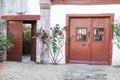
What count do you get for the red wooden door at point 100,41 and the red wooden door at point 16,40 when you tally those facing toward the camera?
2

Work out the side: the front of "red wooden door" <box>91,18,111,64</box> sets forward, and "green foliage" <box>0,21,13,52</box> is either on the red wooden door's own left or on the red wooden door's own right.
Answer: on the red wooden door's own right

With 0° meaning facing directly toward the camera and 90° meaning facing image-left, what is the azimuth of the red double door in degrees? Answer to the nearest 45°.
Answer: approximately 0°

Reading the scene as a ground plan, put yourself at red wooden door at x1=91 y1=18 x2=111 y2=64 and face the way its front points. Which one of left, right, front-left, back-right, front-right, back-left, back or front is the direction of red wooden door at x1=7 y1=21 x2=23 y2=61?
right

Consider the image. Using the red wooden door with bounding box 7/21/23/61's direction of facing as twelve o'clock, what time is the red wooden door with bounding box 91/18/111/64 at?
the red wooden door with bounding box 91/18/111/64 is roughly at 10 o'clock from the red wooden door with bounding box 7/21/23/61.

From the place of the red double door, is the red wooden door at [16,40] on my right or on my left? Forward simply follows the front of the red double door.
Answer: on my right

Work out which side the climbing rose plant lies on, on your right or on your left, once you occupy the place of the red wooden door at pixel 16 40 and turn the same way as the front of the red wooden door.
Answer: on your left

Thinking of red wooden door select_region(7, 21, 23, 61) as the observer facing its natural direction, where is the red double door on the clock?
The red double door is roughly at 10 o'clock from the red wooden door.

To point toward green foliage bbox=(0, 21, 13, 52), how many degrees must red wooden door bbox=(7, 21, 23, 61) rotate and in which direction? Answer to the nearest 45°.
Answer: approximately 45° to its right

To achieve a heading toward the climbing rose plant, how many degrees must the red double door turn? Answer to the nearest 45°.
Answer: approximately 90° to its right

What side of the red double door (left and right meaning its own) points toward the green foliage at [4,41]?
right
